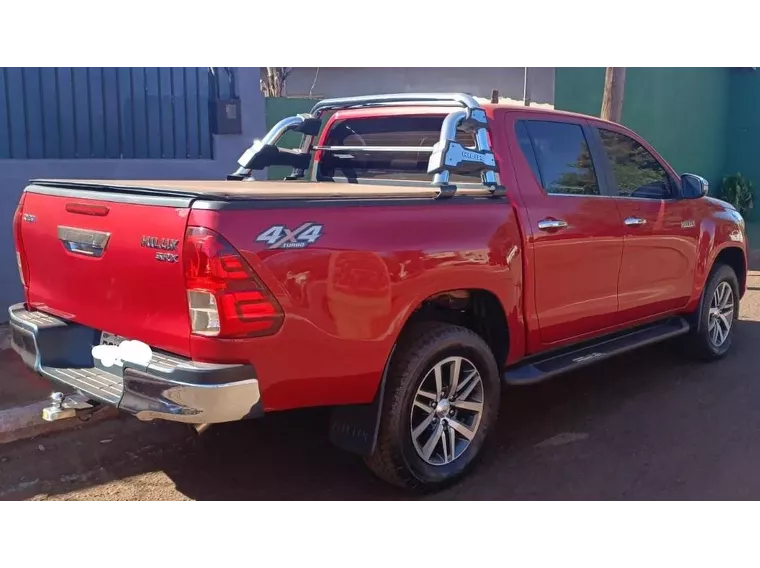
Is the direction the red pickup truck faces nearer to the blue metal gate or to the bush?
the bush

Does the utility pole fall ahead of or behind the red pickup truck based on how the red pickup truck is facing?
ahead

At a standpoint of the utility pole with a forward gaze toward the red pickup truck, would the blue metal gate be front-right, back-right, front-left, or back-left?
front-right

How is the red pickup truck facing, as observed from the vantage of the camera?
facing away from the viewer and to the right of the viewer

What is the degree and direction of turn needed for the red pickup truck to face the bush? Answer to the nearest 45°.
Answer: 0° — it already faces it

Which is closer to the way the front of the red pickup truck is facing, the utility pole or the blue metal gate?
the utility pole

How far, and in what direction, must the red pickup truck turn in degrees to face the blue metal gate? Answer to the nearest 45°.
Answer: approximately 90° to its left

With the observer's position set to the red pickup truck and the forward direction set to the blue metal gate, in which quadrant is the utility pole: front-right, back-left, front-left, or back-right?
front-right
